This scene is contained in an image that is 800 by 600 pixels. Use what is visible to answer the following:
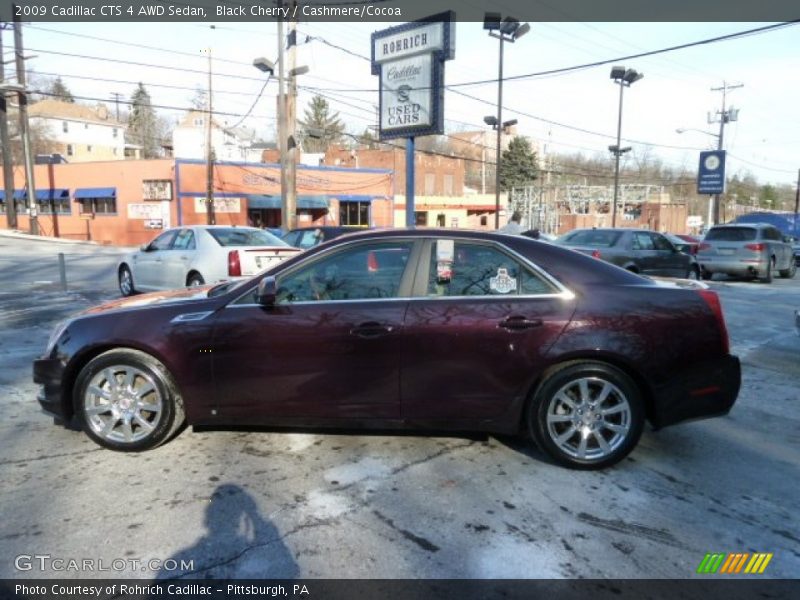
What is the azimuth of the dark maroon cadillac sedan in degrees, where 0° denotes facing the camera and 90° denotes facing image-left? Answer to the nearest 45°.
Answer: approximately 90°

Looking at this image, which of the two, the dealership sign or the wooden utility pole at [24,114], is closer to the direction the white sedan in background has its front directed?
the wooden utility pole

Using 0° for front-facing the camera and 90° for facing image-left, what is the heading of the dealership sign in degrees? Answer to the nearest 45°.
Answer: approximately 45°

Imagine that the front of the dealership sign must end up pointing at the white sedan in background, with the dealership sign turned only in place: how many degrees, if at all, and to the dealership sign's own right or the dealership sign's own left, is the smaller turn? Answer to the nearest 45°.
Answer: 0° — it already faces it

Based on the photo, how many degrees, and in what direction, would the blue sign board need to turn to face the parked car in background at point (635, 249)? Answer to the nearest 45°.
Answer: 0° — it already faces it

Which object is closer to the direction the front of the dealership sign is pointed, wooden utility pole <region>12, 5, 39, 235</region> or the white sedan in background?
the white sedan in background

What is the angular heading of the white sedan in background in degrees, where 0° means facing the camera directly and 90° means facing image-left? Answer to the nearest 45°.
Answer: approximately 135°

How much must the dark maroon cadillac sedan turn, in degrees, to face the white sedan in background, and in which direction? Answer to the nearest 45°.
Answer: approximately 45° to its right

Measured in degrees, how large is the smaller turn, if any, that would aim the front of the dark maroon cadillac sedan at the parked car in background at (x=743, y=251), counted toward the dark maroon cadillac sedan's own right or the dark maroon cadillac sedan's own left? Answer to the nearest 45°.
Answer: approximately 135° to the dark maroon cadillac sedan's own right

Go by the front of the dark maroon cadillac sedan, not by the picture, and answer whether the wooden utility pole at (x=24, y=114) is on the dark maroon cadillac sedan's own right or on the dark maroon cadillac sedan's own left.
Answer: on the dark maroon cadillac sedan's own right
